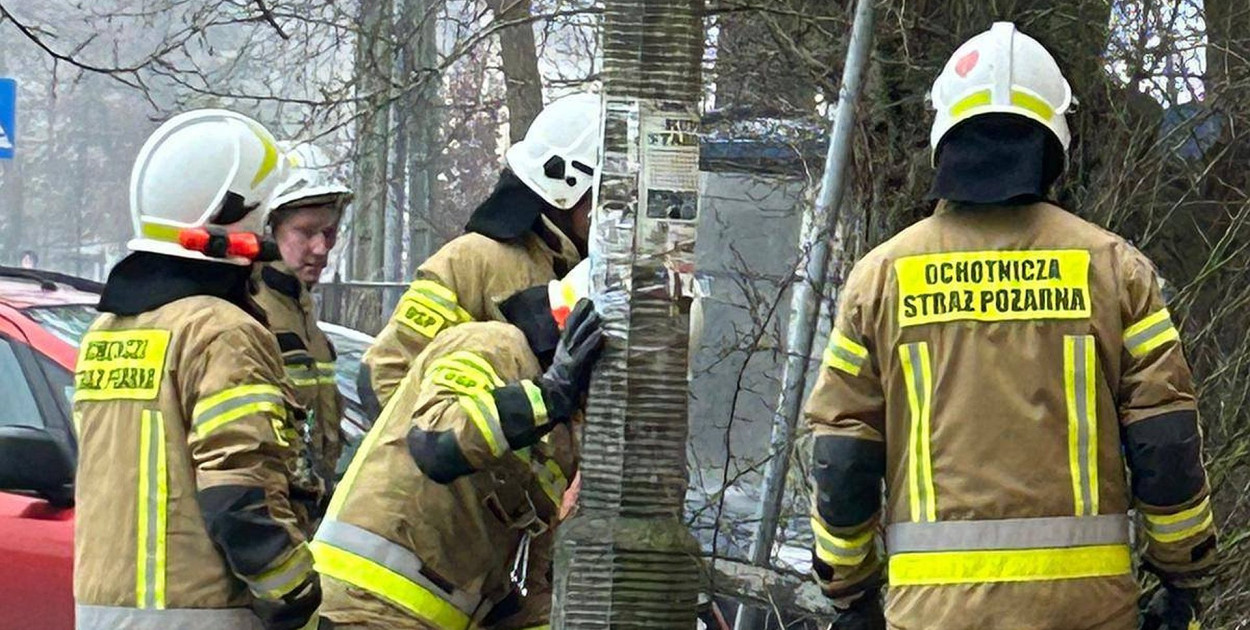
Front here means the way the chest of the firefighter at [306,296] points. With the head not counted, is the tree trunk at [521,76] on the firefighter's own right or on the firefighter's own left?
on the firefighter's own left

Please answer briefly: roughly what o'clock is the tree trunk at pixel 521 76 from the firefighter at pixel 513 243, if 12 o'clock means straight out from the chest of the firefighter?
The tree trunk is roughly at 9 o'clock from the firefighter.

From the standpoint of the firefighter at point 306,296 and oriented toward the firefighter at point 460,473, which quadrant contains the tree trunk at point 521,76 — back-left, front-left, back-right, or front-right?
back-left

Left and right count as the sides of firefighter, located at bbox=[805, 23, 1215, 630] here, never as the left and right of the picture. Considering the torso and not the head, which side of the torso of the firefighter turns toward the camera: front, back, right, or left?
back

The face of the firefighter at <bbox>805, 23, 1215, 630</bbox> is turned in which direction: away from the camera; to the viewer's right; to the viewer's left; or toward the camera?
away from the camera

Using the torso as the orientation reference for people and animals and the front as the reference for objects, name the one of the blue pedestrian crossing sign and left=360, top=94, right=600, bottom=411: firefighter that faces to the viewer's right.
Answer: the firefighter

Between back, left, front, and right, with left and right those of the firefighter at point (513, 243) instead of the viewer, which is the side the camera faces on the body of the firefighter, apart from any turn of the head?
right

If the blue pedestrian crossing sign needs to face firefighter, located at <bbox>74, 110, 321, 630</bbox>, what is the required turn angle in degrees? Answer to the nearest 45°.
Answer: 0° — it already faces them

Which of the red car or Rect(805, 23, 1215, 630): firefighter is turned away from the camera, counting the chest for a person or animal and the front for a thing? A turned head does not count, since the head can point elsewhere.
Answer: the firefighter

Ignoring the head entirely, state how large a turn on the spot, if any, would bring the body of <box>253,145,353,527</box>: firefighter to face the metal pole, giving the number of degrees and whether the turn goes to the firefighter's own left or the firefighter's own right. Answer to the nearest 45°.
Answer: approximately 45° to the firefighter's own left

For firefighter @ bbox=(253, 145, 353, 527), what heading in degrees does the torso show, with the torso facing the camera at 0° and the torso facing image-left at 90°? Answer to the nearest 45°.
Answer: approximately 315°
